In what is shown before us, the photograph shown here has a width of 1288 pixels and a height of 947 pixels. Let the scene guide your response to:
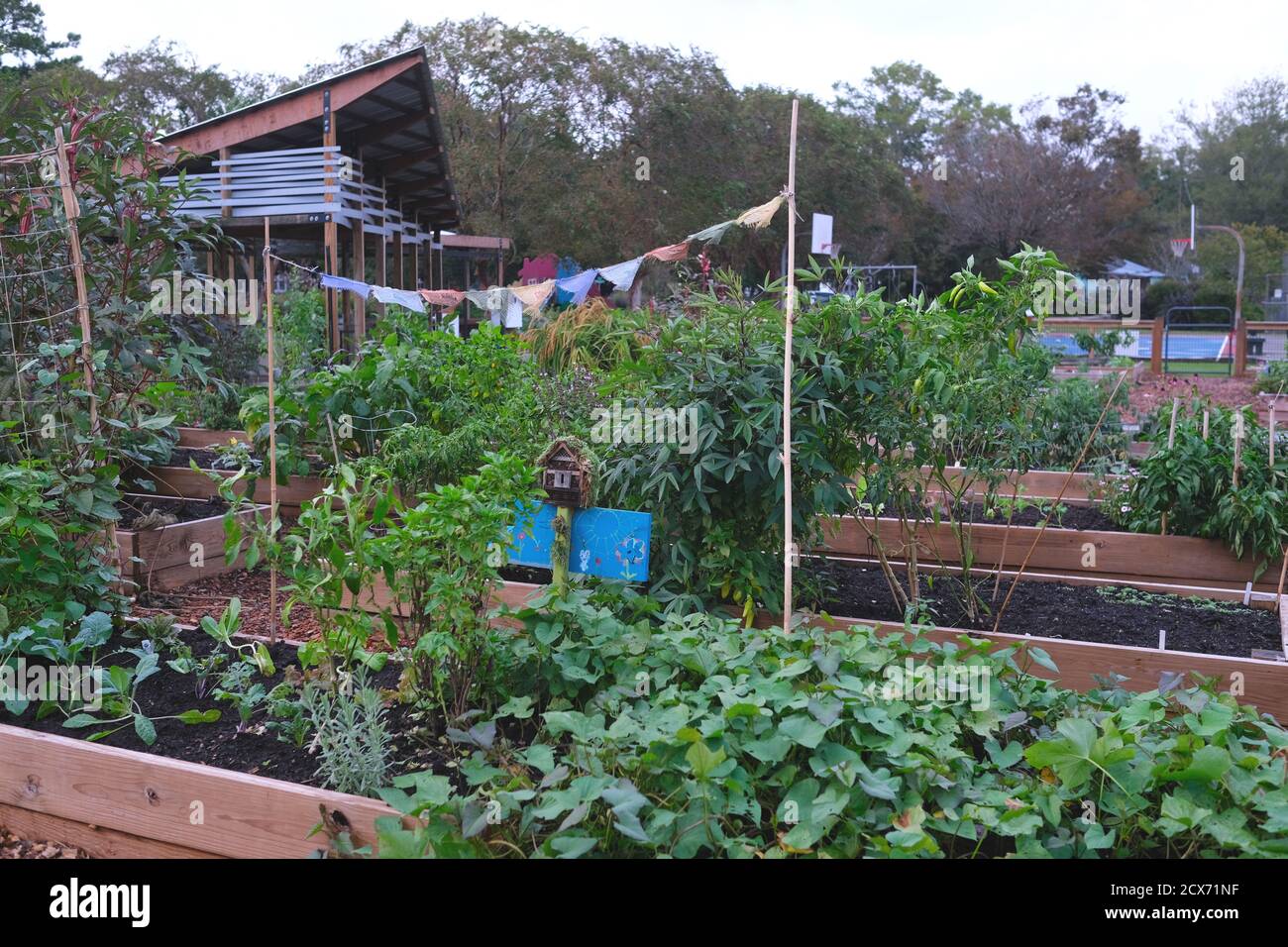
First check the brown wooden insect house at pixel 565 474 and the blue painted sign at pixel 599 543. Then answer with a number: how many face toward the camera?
2

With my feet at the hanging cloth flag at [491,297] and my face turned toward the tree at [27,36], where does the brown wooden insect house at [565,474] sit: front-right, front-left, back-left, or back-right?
back-left

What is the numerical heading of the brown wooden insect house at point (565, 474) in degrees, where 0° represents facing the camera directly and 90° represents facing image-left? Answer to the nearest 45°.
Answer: approximately 0°

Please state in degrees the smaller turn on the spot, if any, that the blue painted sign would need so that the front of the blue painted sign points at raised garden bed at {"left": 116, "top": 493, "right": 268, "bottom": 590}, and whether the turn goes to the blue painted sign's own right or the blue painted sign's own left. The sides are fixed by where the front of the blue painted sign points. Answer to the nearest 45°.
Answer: approximately 135° to the blue painted sign's own right

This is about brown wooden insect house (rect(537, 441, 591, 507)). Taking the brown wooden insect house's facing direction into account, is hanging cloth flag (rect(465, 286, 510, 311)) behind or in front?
behind

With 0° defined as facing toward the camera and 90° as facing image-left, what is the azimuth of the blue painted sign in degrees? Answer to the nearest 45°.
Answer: approximately 0°

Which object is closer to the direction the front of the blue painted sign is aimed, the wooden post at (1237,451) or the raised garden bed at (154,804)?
the raised garden bed
